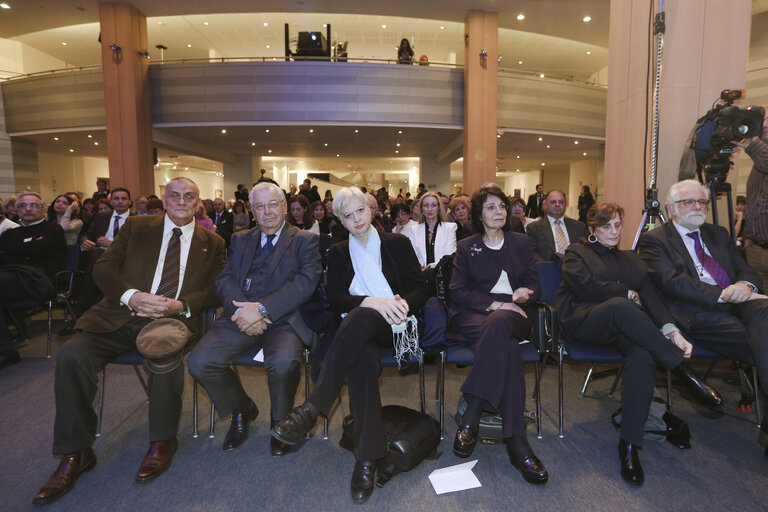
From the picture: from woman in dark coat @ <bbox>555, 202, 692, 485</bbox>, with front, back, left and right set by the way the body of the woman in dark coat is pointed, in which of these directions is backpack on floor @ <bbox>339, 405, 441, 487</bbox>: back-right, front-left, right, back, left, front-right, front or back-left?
right

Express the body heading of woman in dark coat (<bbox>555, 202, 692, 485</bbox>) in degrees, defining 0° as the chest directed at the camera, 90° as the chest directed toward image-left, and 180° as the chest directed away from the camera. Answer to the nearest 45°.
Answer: approximately 315°

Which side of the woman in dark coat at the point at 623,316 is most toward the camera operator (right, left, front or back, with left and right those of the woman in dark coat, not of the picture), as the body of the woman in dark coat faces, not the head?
left

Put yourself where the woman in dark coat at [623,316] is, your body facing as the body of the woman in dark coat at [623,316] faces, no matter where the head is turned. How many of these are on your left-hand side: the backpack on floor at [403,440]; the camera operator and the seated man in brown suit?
1

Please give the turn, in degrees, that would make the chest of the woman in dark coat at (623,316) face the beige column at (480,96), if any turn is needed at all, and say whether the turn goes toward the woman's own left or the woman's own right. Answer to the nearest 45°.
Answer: approximately 135° to the woman's own left

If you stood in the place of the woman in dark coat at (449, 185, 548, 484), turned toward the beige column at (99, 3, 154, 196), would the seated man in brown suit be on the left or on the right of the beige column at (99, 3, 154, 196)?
left

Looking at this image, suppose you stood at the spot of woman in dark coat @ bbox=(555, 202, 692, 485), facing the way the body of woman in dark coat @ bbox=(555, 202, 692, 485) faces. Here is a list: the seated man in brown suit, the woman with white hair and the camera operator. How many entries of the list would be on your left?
1

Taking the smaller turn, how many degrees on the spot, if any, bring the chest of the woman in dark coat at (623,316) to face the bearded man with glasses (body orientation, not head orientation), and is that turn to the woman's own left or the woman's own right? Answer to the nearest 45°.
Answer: approximately 90° to the woman's own left

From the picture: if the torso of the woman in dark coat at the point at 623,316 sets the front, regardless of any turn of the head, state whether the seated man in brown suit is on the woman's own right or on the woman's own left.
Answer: on the woman's own right
